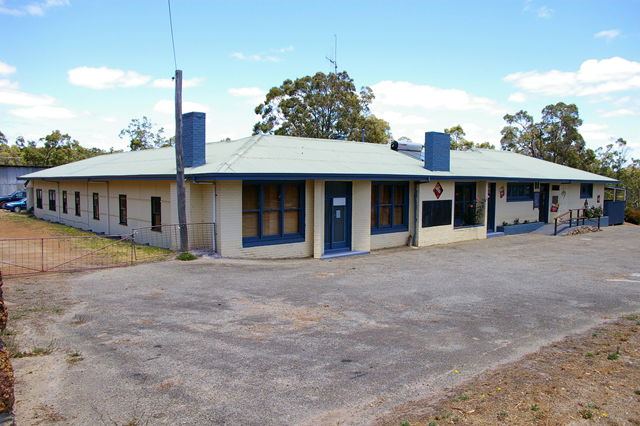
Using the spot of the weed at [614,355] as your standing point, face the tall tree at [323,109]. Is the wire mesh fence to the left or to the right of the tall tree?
left

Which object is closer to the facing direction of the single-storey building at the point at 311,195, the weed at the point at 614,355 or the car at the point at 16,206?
the weed

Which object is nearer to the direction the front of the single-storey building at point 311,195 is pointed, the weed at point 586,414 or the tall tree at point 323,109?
the weed

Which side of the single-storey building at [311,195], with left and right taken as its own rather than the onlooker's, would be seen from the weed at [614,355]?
front

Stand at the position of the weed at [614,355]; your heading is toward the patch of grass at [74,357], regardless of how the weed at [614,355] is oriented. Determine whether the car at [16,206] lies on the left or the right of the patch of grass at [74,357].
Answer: right

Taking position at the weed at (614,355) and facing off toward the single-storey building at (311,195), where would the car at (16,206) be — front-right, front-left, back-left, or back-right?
front-left

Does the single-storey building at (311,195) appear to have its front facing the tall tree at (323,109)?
no

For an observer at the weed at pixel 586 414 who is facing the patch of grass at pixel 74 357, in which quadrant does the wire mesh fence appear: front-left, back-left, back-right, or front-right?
front-right

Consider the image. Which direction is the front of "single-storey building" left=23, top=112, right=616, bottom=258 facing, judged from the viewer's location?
facing the viewer and to the right of the viewer

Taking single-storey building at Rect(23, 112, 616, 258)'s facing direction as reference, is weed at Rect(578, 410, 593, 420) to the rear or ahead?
ahead

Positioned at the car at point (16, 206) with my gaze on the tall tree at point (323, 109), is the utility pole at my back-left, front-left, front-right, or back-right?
front-right

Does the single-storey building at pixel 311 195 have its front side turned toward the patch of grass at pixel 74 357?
no
